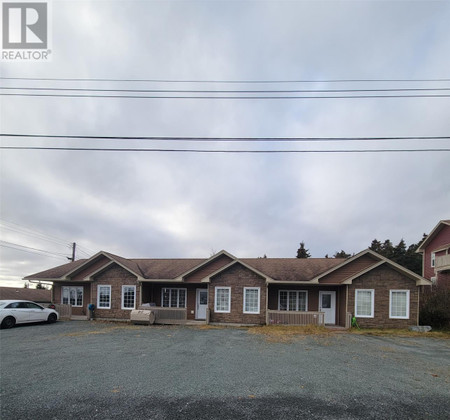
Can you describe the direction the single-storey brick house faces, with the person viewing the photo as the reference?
facing the viewer
